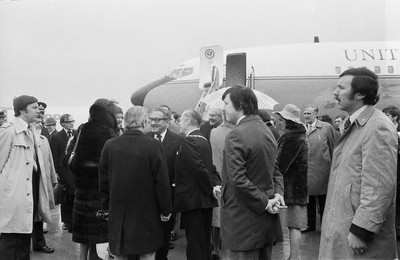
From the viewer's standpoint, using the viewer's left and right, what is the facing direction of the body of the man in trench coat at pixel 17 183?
facing the viewer and to the right of the viewer

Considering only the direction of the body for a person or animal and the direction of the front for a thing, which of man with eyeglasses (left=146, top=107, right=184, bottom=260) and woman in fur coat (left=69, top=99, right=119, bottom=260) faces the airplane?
the woman in fur coat

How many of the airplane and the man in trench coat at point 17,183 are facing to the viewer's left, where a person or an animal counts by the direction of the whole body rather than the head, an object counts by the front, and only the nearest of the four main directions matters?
1

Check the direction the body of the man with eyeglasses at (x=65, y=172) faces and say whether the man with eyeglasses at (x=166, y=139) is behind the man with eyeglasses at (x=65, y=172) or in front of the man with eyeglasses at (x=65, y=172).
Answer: in front

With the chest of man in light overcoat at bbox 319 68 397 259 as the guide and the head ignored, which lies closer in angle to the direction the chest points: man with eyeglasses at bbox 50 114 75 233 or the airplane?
the man with eyeglasses

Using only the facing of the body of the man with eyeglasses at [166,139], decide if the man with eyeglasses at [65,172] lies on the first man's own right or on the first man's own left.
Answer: on the first man's own right

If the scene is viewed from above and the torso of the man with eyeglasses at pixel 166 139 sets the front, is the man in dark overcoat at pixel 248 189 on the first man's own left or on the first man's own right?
on the first man's own left

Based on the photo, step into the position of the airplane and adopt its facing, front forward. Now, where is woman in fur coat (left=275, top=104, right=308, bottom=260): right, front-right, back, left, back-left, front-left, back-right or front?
left

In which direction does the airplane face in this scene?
to the viewer's left

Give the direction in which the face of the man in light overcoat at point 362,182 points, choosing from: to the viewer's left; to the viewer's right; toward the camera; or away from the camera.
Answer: to the viewer's left

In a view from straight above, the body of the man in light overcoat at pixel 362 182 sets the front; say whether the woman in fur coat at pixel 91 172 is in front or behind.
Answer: in front

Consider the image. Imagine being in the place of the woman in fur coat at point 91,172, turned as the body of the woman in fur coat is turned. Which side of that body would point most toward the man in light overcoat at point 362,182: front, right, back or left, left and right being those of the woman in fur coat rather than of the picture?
right

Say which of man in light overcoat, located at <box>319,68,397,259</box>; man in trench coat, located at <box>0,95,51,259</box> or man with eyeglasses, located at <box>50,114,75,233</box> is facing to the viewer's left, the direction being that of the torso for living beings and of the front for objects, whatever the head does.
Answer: the man in light overcoat

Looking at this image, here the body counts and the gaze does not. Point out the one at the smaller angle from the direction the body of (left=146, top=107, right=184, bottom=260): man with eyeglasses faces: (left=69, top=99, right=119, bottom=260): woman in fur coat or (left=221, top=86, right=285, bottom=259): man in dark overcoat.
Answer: the woman in fur coat

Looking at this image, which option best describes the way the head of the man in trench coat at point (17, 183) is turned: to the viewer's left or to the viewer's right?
to the viewer's right

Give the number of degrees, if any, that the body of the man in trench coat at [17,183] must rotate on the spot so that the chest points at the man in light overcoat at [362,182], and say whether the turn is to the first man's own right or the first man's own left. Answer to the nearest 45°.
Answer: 0° — they already face them
